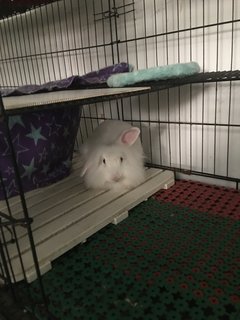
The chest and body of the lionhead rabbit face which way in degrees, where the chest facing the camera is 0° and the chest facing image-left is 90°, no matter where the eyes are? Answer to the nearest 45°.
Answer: approximately 0°
